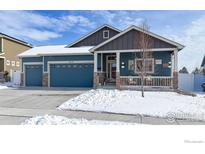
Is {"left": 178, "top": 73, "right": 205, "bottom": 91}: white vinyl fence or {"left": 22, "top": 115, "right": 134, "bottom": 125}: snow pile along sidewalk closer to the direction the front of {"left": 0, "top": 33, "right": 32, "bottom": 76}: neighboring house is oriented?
the snow pile along sidewalk

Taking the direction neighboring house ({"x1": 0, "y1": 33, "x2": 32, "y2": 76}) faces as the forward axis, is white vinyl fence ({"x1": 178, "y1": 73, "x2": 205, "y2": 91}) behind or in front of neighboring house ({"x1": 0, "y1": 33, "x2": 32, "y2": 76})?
in front

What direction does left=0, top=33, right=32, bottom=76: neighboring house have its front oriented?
toward the camera

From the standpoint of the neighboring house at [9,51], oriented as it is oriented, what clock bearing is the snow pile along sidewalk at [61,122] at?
The snow pile along sidewalk is roughly at 12 o'clock from the neighboring house.

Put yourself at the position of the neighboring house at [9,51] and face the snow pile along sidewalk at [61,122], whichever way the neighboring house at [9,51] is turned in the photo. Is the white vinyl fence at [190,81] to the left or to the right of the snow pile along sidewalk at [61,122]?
left
